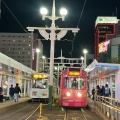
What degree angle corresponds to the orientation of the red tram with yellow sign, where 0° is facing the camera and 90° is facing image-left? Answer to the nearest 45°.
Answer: approximately 0°
